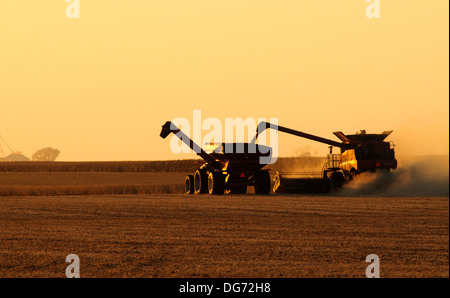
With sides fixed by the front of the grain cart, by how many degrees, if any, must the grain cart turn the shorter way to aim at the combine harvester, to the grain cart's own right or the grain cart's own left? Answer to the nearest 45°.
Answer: approximately 135° to the grain cart's own right

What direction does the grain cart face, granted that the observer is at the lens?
facing away from the viewer and to the left of the viewer
